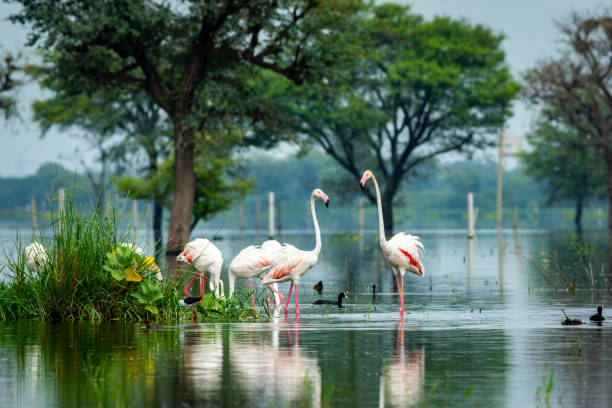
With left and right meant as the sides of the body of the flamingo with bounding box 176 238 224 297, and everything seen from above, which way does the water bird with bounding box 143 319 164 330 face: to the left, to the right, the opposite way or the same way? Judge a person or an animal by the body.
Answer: the opposite way

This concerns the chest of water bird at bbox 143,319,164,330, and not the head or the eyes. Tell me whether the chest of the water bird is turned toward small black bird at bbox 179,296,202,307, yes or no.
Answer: no

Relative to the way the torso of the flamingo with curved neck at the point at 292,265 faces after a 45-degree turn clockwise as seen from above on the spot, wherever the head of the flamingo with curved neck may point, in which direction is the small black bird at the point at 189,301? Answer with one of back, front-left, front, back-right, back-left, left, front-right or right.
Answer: right

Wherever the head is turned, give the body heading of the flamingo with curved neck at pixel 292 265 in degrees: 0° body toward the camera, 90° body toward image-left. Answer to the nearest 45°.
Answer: approximately 270°

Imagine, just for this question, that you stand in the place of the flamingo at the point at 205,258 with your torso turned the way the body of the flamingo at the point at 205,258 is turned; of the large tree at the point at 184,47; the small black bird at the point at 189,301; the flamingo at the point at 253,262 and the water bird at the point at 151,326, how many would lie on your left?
1

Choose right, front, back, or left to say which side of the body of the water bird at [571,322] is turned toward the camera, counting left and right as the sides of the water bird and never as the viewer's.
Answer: left

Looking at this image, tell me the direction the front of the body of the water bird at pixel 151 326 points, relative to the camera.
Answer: to the viewer's left

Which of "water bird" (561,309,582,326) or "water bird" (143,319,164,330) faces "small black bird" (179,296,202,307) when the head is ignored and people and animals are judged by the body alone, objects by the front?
"water bird" (561,309,582,326)
